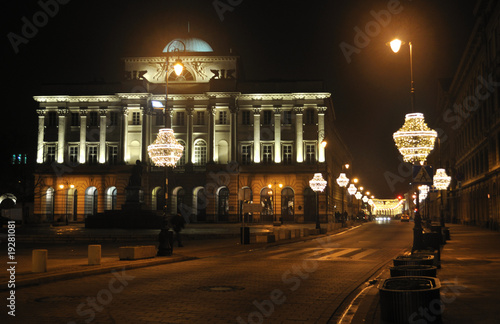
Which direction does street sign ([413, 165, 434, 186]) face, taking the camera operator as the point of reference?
facing the viewer

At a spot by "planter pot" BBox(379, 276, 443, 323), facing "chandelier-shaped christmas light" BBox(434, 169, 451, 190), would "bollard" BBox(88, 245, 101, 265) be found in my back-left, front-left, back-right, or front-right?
front-left

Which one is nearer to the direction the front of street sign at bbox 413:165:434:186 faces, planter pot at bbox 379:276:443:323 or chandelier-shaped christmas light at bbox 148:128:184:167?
the planter pot

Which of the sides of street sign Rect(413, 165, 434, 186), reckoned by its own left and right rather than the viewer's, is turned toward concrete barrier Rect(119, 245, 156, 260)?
right

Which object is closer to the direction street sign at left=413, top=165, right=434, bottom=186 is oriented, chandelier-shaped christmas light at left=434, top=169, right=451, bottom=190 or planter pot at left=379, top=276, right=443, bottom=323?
the planter pot

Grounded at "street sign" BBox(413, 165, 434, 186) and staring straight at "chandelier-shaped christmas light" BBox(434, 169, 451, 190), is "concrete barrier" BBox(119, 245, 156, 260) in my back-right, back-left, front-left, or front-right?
back-left

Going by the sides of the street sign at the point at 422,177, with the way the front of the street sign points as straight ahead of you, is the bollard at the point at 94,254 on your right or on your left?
on your right

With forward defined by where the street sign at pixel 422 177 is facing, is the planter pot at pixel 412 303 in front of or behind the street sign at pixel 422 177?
in front

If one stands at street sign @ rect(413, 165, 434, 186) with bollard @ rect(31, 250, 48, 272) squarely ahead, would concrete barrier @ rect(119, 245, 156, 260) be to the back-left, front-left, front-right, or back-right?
front-right

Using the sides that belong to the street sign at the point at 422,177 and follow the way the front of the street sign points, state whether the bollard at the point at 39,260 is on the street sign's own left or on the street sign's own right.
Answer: on the street sign's own right

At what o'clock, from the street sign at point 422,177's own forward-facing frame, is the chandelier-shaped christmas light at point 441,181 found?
The chandelier-shaped christmas light is roughly at 6 o'clock from the street sign.

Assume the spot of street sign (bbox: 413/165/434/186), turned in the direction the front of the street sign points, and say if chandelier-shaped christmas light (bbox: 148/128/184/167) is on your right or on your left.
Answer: on your right

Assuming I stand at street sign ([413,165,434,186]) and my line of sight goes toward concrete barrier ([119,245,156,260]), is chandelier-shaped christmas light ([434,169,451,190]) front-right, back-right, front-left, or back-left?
back-right

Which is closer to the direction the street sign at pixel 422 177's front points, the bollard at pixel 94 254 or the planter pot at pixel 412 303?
the planter pot

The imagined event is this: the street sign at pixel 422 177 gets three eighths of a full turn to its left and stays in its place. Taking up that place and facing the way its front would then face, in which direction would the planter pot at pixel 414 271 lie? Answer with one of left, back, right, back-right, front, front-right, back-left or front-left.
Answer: back-right
